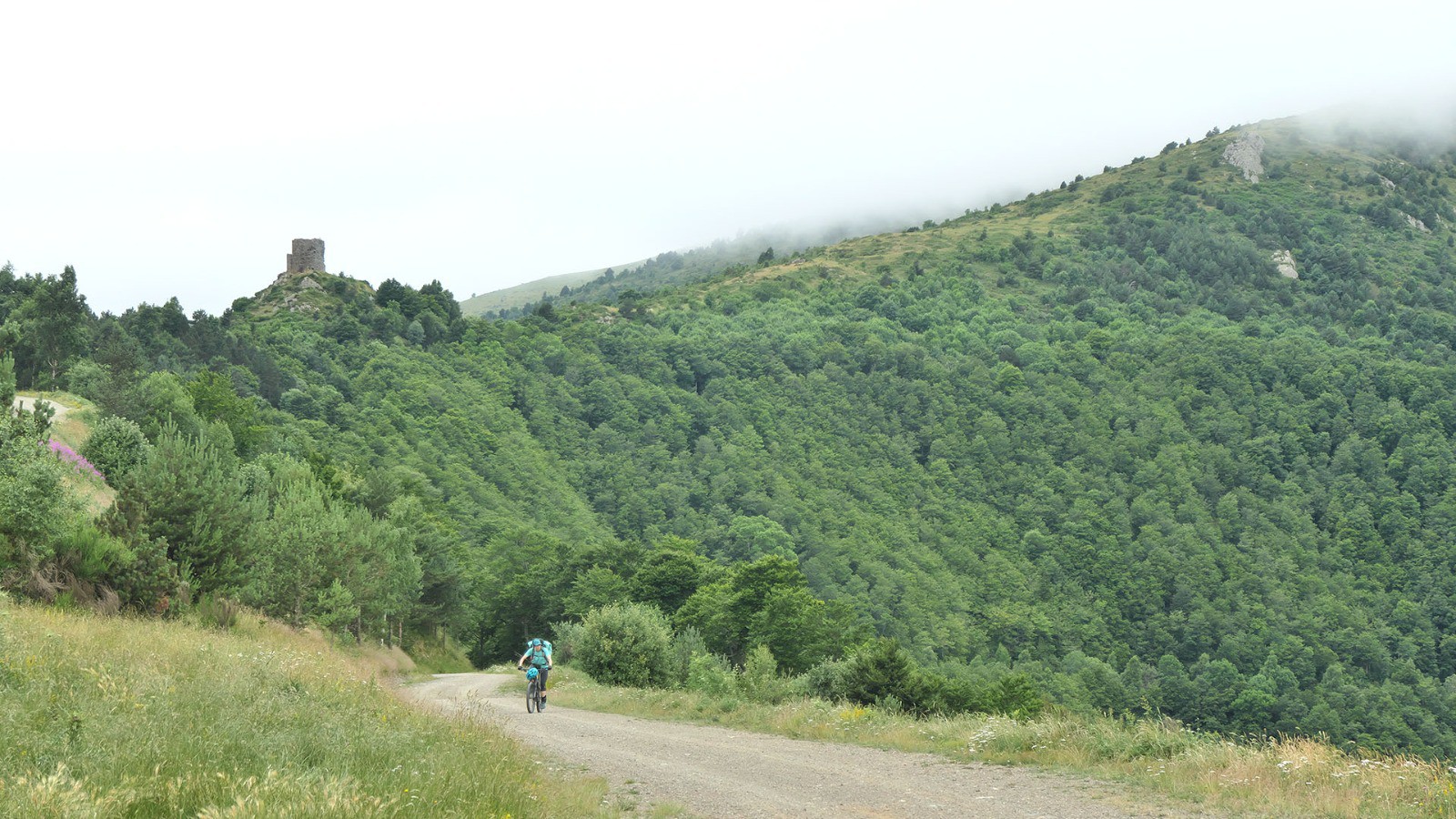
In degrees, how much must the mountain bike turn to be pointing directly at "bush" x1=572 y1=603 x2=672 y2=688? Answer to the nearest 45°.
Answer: approximately 180°

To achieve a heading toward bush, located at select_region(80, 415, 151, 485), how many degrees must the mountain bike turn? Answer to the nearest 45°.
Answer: approximately 135° to its right

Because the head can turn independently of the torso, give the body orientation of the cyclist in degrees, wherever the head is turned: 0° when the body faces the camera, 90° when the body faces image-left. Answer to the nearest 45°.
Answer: approximately 0°
